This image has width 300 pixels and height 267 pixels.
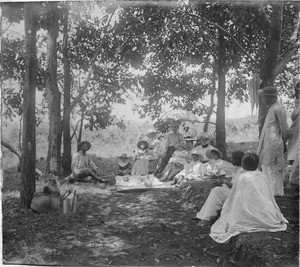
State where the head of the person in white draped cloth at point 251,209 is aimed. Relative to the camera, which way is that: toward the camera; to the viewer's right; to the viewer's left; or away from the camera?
away from the camera

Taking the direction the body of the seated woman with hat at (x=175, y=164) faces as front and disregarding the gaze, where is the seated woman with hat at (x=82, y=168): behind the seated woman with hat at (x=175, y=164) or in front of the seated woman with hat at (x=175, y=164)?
in front

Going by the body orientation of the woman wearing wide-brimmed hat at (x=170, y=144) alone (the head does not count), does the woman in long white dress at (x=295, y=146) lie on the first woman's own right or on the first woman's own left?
on the first woman's own left

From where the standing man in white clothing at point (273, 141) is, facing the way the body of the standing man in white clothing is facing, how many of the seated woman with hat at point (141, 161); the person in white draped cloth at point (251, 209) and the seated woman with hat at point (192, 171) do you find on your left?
1

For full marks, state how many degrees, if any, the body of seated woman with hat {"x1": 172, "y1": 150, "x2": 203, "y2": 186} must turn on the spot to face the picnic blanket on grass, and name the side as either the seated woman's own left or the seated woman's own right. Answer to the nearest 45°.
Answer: approximately 45° to the seated woman's own right

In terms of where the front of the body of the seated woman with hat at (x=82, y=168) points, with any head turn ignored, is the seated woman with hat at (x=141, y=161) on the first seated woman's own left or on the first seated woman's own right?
on the first seated woman's own left

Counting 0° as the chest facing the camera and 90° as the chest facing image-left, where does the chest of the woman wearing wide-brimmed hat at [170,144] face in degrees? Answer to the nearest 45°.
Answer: approximately 45°

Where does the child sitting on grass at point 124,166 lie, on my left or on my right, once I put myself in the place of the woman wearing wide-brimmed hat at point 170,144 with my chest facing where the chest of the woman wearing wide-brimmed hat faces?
on my right

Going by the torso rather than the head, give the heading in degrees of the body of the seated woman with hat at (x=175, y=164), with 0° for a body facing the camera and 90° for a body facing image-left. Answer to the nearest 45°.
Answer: approximately 45°

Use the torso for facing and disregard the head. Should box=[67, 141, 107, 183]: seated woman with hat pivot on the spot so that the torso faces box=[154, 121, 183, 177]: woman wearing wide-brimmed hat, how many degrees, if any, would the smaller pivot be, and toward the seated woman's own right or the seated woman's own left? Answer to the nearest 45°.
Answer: approximately 45° to the seated woman's own left

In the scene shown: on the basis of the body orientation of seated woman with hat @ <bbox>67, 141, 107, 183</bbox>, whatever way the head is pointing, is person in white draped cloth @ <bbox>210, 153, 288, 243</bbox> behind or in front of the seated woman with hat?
in front

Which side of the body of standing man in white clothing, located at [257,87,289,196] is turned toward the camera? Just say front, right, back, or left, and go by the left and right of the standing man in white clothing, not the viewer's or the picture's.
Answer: left

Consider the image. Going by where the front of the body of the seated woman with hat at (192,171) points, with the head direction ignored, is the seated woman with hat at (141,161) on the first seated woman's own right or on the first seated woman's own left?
on the first seated woman's own right

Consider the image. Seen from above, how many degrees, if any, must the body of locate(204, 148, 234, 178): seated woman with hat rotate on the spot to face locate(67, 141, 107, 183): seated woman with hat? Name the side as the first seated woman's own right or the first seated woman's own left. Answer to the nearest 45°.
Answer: approximately 45° to the first seated woman's own right

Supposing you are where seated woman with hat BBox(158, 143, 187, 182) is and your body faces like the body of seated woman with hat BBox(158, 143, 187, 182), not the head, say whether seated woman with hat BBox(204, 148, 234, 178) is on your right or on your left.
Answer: on your left
